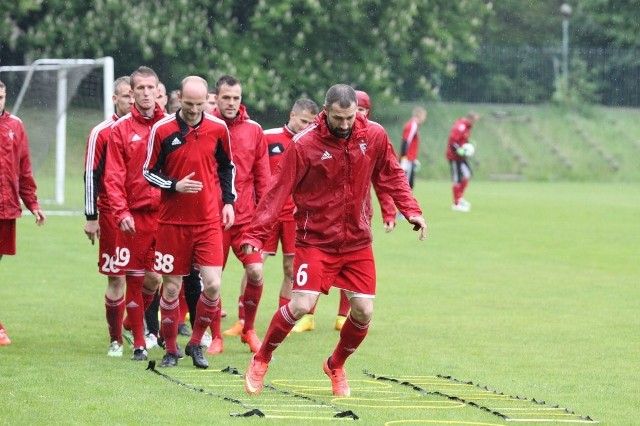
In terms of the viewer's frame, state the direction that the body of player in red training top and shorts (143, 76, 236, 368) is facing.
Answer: toward the camera

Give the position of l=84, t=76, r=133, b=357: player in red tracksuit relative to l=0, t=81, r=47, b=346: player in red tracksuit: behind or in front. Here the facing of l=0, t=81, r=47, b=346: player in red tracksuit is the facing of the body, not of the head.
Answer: in front

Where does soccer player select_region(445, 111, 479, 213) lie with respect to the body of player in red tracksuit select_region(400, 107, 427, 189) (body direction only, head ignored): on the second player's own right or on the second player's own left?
on the second player's own left

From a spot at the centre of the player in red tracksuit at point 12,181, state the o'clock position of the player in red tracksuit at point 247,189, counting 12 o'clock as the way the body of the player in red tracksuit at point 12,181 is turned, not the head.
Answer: the player in red tracksuit at point 247,189 is roughly at 10 o'clock from the player in red tracksuit at point 12,181.

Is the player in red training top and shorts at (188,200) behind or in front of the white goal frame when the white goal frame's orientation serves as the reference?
in front

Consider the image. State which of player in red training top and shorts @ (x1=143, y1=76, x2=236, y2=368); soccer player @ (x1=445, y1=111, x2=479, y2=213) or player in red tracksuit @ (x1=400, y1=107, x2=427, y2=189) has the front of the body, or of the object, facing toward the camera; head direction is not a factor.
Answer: player in red training top and shorts @ (x1=143, y1=76, x2=236, y2=368)

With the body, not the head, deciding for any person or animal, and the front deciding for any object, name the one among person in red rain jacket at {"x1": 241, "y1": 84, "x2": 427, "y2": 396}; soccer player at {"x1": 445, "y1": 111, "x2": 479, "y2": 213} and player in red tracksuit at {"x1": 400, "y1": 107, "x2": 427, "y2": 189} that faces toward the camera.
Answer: person in red rain jacket at {"x1": 241, "y1": 84, "x2": 427, "y2": 396}

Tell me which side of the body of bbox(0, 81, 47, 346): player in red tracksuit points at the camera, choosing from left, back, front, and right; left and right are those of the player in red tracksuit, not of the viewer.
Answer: front
